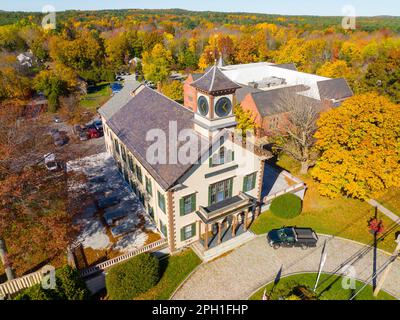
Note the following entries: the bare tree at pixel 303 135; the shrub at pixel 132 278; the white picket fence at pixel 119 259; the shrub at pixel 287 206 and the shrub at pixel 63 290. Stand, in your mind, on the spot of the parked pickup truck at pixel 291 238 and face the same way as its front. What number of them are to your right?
2

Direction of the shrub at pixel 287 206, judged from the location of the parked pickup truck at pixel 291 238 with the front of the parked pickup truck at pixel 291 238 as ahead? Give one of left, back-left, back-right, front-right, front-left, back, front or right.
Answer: right

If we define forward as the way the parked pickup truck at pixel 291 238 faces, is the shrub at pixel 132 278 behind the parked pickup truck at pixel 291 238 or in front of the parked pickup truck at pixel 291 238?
in front

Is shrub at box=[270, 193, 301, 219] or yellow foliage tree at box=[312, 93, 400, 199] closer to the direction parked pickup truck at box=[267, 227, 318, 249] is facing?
the shrub

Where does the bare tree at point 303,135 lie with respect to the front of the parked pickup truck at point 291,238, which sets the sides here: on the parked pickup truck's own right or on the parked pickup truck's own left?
on the parked pickup truck's own right

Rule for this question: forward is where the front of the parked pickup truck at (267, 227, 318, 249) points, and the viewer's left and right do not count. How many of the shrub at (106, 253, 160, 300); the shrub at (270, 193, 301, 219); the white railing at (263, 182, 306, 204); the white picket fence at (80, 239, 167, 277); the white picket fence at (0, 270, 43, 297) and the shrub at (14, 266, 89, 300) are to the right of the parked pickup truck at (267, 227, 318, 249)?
2

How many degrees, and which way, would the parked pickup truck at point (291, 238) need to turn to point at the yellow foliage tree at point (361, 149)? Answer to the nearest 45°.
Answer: approximately 135° to its right

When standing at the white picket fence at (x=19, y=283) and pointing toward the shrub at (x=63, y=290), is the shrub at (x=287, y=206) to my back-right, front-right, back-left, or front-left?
front-left

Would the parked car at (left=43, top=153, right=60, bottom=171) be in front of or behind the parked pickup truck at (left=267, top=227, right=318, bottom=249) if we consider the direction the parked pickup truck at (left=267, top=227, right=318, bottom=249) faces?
in front

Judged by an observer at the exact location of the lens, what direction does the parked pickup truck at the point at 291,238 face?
facing to the left of the viewer

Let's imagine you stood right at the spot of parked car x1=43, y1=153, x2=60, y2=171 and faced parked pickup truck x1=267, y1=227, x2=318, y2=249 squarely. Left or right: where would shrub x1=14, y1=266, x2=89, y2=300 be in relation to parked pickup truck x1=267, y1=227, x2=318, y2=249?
right
